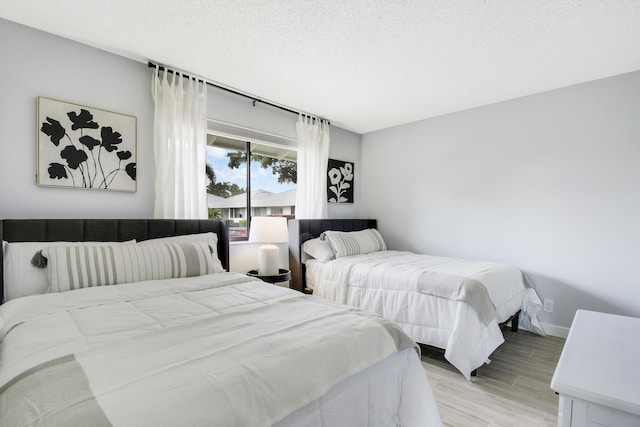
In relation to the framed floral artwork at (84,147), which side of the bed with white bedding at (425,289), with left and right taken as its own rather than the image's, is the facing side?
right

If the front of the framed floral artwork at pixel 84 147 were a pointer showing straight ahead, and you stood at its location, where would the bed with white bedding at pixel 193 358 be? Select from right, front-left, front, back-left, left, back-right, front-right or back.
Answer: front-right

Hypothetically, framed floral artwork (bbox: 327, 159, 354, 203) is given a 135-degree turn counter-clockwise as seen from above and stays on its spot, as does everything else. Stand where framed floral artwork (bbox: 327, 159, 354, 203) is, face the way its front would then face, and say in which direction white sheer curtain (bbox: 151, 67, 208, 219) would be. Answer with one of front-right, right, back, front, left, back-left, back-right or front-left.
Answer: back-left

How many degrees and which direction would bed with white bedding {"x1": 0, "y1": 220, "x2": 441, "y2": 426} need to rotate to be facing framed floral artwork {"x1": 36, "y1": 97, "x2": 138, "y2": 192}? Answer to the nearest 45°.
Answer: approximately 180°

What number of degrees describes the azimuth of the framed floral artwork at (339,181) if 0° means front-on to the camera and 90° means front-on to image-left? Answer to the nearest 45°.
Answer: approximately 315°

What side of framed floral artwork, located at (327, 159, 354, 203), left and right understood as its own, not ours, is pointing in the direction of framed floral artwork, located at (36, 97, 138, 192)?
right

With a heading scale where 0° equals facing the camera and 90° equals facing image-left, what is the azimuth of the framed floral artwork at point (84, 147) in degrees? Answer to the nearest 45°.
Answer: approximately 315°
